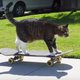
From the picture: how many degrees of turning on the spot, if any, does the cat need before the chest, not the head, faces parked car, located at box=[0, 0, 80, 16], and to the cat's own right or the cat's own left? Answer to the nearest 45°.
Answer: approximately 90° to the cat's own left

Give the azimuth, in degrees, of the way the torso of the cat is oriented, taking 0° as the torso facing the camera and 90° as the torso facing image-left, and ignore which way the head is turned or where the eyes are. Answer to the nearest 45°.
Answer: approximately 270°
